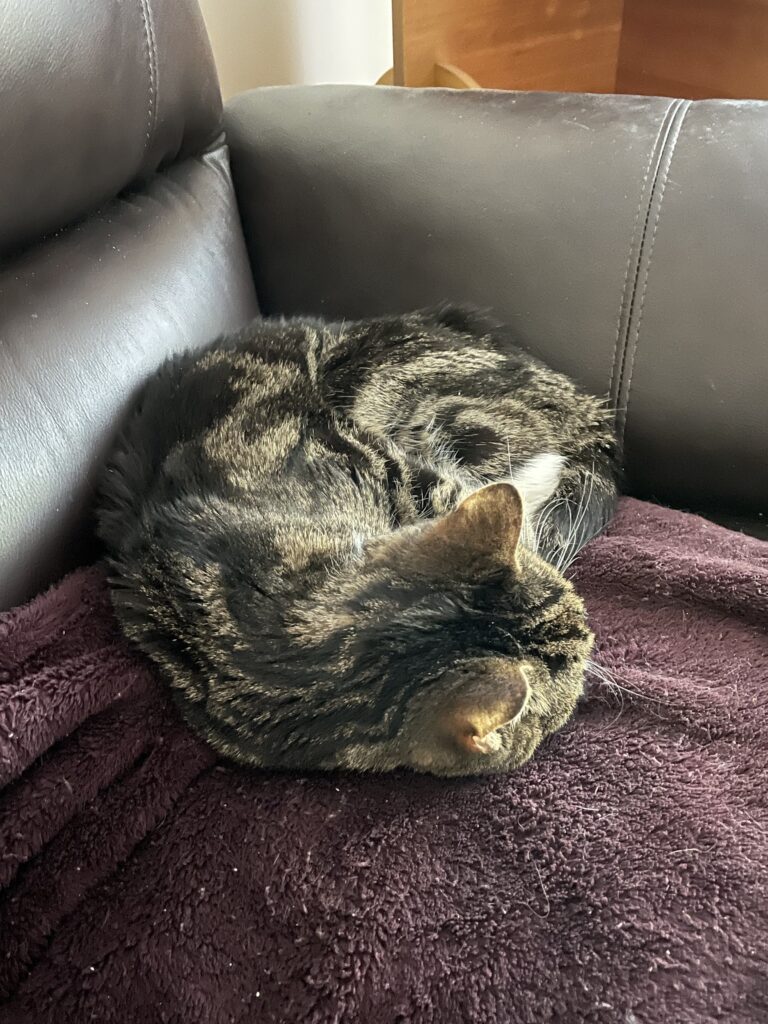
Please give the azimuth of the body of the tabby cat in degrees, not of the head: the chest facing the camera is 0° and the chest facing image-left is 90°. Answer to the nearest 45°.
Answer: approximately 270°

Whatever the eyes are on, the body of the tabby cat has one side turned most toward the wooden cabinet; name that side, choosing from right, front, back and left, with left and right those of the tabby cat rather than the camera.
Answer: left
